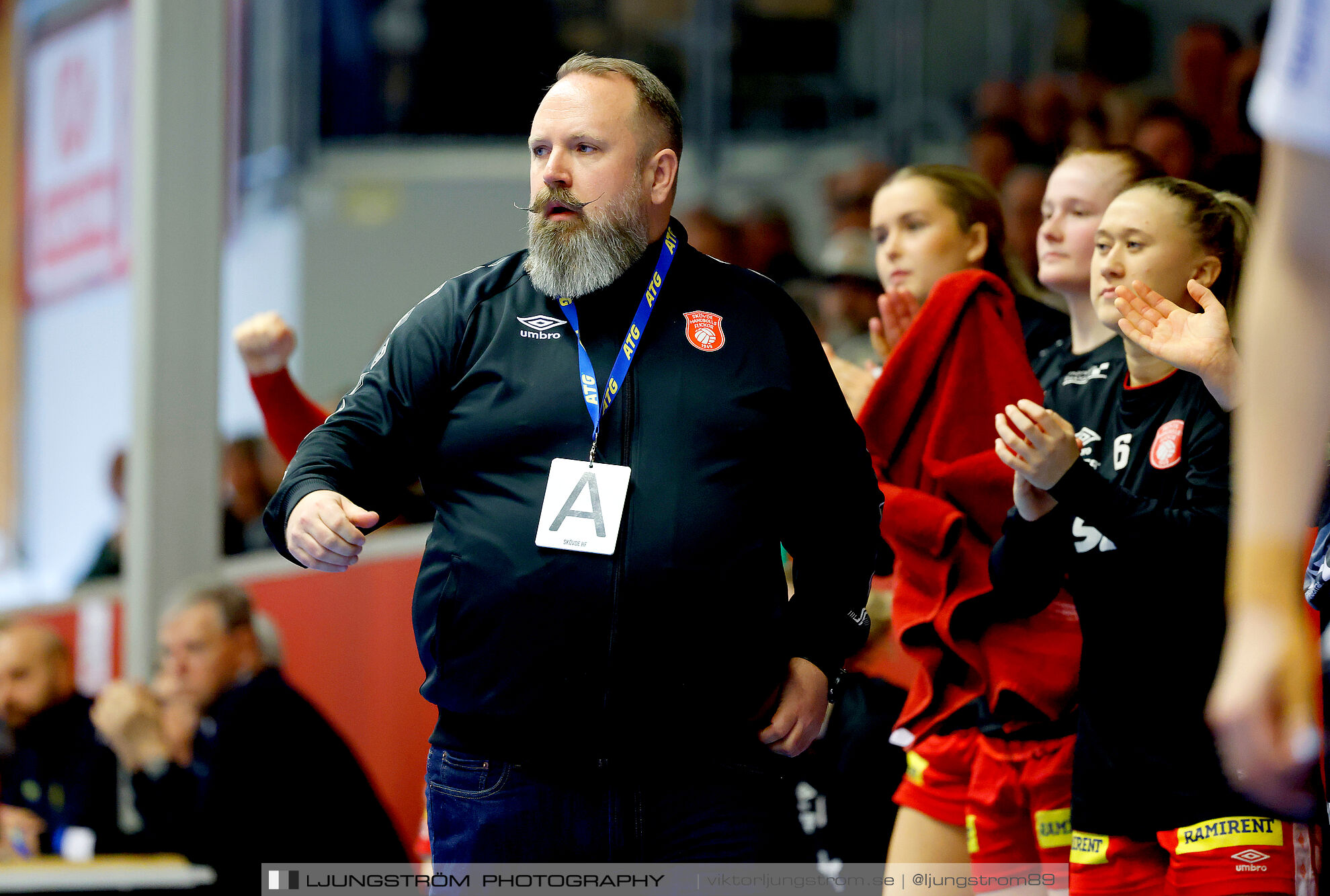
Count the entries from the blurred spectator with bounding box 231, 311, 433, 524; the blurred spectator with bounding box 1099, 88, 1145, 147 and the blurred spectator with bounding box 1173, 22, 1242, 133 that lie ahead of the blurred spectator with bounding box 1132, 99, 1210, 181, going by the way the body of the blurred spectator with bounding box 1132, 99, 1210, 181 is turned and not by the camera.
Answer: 1

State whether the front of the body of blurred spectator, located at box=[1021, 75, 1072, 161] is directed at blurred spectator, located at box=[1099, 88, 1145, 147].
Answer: no

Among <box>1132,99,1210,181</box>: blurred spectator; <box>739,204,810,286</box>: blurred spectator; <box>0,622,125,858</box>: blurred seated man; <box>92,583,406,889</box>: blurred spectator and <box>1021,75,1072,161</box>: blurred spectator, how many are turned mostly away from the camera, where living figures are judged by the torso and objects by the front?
0

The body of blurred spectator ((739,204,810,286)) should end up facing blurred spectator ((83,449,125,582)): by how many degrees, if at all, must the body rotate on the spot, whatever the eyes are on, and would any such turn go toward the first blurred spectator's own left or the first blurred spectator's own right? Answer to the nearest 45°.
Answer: approximately 45° to the first blurred spectator's own right

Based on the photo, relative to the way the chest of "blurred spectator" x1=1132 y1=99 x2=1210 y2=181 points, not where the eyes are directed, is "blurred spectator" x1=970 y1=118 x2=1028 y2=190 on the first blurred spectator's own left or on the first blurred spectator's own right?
on the first blurred spectator's own right

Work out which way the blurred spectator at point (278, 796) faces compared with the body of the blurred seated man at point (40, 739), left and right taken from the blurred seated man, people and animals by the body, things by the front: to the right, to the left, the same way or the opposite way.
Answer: the same way

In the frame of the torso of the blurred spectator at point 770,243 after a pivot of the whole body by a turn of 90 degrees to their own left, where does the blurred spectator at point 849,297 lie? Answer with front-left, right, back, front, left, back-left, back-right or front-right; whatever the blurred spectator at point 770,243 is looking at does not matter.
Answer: front-right

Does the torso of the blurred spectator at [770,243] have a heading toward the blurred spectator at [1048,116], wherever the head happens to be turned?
no

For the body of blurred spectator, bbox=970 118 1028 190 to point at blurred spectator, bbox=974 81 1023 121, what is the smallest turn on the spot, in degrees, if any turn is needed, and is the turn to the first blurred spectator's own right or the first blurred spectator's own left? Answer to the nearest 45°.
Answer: approximately 135° to the first blurred spectator's own right

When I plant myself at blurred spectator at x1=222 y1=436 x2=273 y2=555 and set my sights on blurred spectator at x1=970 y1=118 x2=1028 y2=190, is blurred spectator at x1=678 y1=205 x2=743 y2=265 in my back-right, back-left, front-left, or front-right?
front-left

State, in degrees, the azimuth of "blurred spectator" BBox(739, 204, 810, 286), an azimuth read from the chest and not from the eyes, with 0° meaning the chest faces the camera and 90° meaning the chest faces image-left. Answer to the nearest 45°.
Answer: approximately 45°

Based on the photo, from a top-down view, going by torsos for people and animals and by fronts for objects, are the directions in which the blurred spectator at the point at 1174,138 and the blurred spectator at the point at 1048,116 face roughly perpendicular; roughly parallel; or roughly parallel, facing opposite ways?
roughly parallel

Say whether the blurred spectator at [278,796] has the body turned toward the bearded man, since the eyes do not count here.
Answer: no

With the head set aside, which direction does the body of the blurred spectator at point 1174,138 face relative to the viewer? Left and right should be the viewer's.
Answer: facing the viewer and to the left of the viewer

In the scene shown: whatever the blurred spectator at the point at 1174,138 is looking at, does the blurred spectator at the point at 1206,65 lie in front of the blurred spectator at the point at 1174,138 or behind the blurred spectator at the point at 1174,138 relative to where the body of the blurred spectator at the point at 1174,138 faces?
behind

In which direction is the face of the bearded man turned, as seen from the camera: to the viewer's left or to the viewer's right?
to the viewer's left

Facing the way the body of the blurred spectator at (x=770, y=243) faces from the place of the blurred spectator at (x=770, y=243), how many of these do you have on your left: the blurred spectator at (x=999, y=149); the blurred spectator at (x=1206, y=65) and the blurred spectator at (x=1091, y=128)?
3

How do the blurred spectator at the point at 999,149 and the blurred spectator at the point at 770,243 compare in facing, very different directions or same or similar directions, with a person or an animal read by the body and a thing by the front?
same or similar directions
